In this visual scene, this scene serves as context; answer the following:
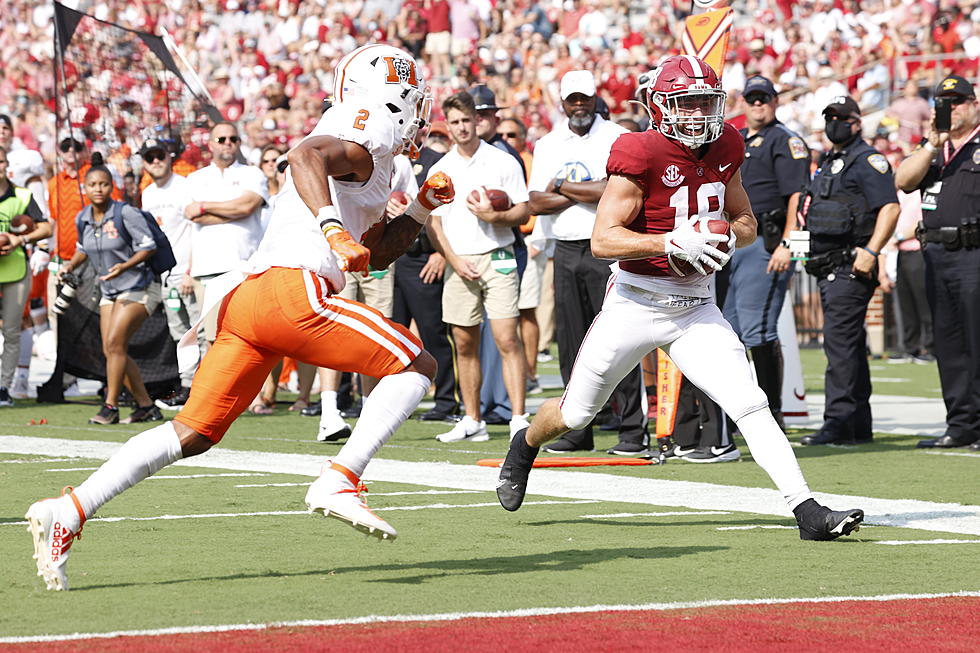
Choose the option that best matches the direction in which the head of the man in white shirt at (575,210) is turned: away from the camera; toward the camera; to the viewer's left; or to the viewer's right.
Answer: toward the camera

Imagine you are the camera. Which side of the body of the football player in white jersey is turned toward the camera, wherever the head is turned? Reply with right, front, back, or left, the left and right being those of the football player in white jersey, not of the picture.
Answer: right

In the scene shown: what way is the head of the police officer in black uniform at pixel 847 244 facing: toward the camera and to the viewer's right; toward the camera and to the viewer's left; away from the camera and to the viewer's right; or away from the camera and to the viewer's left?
toward the camera and to the viewer's left

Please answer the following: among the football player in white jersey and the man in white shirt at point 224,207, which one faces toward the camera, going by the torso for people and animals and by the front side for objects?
the man in white shirt

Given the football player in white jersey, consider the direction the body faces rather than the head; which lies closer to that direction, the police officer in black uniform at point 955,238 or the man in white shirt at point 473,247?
the police officer in black uniform

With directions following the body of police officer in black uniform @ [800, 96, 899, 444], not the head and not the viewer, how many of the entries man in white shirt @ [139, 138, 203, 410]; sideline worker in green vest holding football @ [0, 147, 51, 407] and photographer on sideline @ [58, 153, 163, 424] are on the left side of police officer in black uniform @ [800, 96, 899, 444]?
0

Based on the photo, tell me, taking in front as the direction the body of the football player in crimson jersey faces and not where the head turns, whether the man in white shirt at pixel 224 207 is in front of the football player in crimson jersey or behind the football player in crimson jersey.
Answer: behind

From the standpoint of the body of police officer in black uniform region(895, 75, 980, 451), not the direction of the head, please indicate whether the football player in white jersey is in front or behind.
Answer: in front

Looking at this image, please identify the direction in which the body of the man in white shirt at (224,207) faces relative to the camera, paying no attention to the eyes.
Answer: toward the camera

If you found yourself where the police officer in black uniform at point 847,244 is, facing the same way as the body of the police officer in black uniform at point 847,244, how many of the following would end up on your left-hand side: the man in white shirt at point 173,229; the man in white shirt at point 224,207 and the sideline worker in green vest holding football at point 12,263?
0

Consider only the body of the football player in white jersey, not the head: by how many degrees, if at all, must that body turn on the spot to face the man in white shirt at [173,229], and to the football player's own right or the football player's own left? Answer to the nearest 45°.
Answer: approximately 90° to the football player's own left

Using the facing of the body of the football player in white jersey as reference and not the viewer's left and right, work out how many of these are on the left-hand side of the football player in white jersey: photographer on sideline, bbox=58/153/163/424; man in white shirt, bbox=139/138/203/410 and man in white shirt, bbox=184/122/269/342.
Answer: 3

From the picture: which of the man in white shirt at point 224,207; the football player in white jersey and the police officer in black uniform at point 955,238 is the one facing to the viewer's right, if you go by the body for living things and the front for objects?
the football player in white jersey

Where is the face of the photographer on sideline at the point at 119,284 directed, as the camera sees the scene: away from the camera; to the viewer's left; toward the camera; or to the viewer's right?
toward the camera

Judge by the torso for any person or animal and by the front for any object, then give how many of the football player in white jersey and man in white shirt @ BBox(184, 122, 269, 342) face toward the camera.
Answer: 1

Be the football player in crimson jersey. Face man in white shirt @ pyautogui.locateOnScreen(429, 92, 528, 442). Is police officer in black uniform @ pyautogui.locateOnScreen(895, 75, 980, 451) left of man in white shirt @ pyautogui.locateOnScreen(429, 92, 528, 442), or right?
right

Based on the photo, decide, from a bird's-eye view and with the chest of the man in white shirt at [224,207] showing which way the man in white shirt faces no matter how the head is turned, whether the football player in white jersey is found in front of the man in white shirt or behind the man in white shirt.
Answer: in front

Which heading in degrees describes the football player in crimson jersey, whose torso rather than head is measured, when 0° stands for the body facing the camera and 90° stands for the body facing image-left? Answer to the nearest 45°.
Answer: approximately 315°

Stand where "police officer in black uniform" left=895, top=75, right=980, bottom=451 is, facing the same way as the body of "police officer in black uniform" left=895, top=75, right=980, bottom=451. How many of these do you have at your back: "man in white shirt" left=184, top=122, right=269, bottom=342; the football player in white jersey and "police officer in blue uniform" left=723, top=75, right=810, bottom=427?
0
